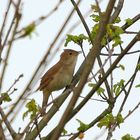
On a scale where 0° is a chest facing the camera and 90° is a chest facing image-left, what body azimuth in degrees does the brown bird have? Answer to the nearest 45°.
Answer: approximately 270°
